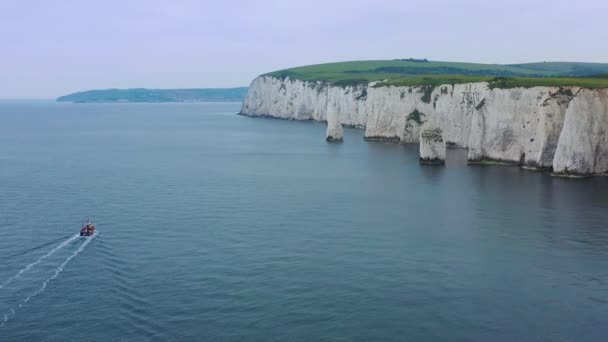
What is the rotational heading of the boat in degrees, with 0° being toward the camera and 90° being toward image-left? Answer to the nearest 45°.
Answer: approximately 225°
